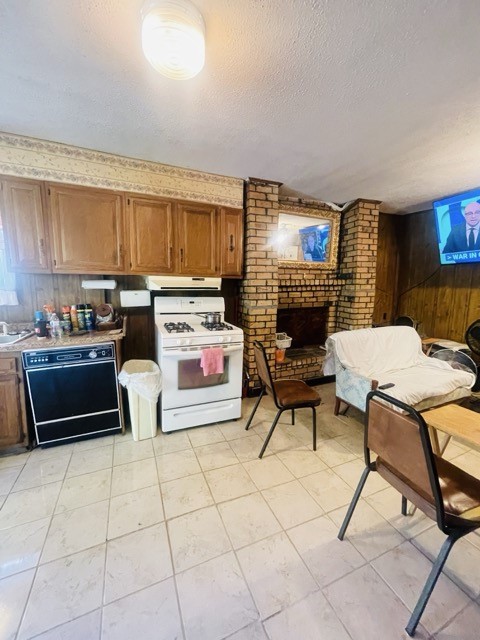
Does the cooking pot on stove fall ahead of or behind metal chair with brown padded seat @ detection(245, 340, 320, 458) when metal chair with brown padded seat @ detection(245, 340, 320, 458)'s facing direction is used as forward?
behind

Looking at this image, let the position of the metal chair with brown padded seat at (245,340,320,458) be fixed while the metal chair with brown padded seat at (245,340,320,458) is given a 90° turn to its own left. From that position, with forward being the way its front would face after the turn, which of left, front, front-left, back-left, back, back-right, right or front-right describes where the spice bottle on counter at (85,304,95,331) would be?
left

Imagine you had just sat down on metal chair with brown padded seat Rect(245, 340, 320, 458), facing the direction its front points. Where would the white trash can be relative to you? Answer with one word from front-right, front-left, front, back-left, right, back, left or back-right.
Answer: back

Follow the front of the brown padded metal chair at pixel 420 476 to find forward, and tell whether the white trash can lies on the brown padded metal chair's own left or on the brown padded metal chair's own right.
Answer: on the brown padded metal chair's own left

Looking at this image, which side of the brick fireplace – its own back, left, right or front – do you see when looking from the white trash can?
right

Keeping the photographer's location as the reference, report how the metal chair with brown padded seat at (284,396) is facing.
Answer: facing to the right of the viewer

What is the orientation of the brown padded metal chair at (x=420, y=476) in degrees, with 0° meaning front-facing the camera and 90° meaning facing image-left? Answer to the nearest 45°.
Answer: approximately 225°

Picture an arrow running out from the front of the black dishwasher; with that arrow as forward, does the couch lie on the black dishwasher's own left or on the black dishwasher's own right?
on the black dishwasher's own left

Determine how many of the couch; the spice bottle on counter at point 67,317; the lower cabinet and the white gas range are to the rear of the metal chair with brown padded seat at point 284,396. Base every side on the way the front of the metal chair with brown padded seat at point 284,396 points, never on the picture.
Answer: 3

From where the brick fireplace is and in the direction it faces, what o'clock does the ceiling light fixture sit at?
The ceiling light fixture is roughly at 2 o'clock from the brick fireplace.

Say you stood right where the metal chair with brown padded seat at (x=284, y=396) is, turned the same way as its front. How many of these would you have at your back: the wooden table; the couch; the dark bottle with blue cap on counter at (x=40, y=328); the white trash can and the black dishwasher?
3
